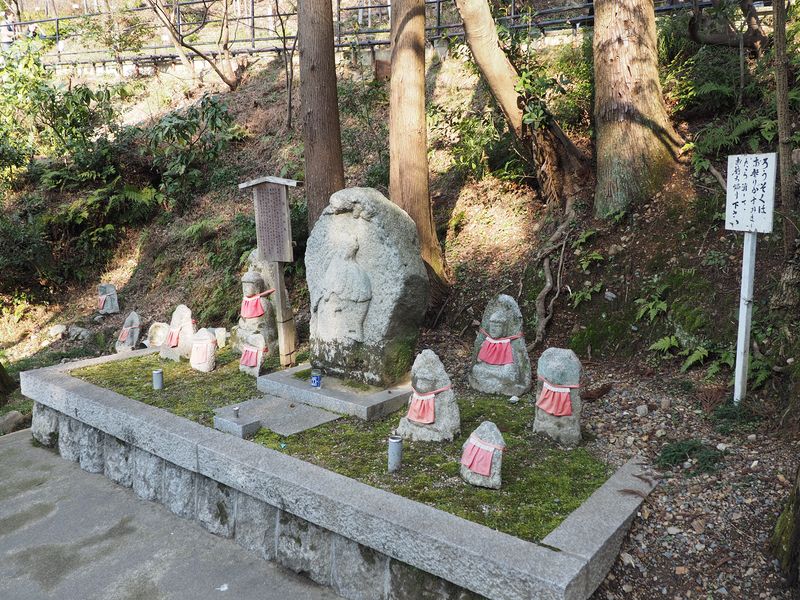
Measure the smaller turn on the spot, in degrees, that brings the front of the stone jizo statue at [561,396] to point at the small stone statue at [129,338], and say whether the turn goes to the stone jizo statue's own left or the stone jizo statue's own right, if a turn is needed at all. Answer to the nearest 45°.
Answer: approximately 45° to the stone jizo statue's own right

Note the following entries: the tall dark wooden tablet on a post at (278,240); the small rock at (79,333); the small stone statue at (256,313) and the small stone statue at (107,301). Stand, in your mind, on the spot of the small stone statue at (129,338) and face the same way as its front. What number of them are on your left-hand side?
2

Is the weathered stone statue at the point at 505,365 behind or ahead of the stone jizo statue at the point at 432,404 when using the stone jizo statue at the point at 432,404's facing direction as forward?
behind

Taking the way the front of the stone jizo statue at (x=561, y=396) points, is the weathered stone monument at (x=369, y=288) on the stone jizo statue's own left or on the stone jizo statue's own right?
on the stone jizo statue's own right

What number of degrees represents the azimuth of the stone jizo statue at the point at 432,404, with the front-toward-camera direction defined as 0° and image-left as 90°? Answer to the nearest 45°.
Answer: approximately 45°

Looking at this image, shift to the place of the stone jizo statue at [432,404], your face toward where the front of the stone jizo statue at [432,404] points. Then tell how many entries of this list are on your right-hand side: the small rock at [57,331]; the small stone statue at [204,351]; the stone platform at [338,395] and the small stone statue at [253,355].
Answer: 4

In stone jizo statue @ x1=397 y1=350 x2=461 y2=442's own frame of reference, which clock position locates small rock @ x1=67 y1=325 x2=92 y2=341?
The small rock is roughly at 3 o'clock from the stone jizo statue.

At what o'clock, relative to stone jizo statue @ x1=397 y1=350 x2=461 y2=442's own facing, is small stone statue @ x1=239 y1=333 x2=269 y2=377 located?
The small stone statue is roughly at 3 o'clock from the stone jizo statue.

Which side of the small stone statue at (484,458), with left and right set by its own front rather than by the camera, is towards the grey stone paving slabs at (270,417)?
right

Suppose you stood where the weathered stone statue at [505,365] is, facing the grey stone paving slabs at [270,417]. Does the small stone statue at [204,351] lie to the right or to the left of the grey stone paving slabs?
right

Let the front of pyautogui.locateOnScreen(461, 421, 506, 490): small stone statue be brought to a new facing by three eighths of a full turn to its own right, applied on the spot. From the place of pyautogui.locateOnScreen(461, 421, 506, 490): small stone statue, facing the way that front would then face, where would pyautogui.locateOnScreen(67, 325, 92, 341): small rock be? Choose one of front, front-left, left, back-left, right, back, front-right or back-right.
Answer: front-left

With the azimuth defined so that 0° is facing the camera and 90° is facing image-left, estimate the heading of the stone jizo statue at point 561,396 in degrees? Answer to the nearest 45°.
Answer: approximately 45°

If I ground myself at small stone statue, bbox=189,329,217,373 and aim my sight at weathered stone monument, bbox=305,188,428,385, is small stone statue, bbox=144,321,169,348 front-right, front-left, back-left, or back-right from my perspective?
back-left

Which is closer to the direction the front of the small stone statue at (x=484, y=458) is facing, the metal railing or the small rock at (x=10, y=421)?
the small rock
